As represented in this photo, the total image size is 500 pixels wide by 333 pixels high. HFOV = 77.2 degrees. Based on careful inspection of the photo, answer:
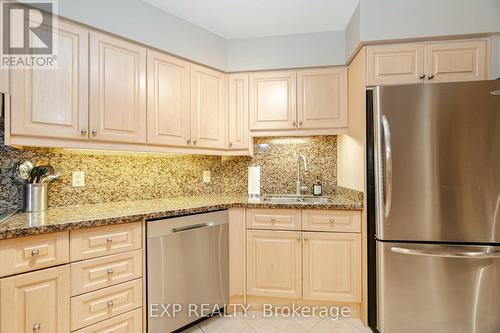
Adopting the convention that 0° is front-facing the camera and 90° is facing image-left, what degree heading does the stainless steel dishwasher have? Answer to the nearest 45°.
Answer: approximately 315°

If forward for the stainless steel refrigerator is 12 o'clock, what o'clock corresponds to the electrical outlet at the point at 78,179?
The electrical outlet is roughly at 2 o'clock from the stainless steel refrigerator.

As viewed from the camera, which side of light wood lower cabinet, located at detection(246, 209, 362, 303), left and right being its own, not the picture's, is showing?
front

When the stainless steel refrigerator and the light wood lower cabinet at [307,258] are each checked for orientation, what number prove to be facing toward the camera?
2

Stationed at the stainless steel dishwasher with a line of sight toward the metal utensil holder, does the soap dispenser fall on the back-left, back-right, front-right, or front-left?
back-right

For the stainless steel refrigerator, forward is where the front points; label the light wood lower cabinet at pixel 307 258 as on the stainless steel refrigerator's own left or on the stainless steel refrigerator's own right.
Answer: on the stainless steel refrigerator's own right

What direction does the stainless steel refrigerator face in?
toward the camera

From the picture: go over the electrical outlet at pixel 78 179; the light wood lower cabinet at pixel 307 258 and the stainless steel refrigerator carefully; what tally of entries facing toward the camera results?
3

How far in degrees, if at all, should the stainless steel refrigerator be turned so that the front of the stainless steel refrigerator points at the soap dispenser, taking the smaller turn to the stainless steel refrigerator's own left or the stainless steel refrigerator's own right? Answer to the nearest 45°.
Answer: approximately 135° to the stainless steel refrigerator's own right

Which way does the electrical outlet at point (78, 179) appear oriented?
toward the camera

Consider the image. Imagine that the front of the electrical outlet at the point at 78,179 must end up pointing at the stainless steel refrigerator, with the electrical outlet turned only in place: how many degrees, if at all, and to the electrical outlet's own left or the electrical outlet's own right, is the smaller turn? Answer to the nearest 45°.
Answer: approximately 45° to the electrical outlet's own left

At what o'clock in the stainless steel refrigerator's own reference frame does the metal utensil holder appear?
The metal utensil holder is roughly at 2 o'clock from the stainless steel refrigerator.
